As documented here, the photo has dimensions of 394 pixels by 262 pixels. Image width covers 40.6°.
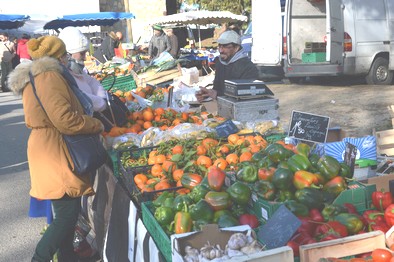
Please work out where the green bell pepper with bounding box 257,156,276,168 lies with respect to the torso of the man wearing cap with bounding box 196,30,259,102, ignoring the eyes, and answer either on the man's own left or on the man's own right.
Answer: on the man's own left

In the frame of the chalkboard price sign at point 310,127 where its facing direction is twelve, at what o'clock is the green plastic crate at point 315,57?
The green plastic crate is roughly at 6 o'clock from the chalkboard price sign.

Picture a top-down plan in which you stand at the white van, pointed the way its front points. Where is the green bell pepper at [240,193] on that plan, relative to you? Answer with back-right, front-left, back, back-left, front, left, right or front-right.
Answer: back-right

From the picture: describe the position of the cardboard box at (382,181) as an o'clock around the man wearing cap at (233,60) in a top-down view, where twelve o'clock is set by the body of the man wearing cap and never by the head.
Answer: The cardboard box is roughly at 10 o'clock from the man wearing cap.

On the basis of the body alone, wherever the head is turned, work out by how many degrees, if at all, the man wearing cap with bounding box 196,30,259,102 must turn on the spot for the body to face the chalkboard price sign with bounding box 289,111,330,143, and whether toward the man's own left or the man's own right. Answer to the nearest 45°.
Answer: approximately 45° to the man's own left

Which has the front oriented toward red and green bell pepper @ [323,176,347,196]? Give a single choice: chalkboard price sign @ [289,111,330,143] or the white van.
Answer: the chalkboard price sign

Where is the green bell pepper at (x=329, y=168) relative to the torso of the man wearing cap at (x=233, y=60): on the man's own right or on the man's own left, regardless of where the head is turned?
on the man's own left

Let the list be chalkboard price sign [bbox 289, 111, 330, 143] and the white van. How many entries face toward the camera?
1

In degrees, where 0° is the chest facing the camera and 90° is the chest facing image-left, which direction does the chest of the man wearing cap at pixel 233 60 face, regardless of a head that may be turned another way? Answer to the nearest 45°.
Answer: approximately 45°

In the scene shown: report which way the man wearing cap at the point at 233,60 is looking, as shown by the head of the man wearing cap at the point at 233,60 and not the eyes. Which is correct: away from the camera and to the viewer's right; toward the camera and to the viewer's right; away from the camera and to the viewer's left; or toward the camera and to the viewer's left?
toward the camera and to the viewer's left

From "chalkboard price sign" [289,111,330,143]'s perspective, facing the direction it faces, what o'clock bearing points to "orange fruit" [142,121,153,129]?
The orange fruit is roughly at 4 o'clock from the chalkboard price sign.

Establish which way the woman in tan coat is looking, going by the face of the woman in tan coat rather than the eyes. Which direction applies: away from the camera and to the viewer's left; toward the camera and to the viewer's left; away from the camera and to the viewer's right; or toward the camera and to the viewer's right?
away from the camera and to the viewer's right

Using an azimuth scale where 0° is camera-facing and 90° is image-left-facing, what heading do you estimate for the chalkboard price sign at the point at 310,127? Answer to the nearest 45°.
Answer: approximately 0°

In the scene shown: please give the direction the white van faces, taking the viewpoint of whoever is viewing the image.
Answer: facing away from the viewer and to the right of the viewer
